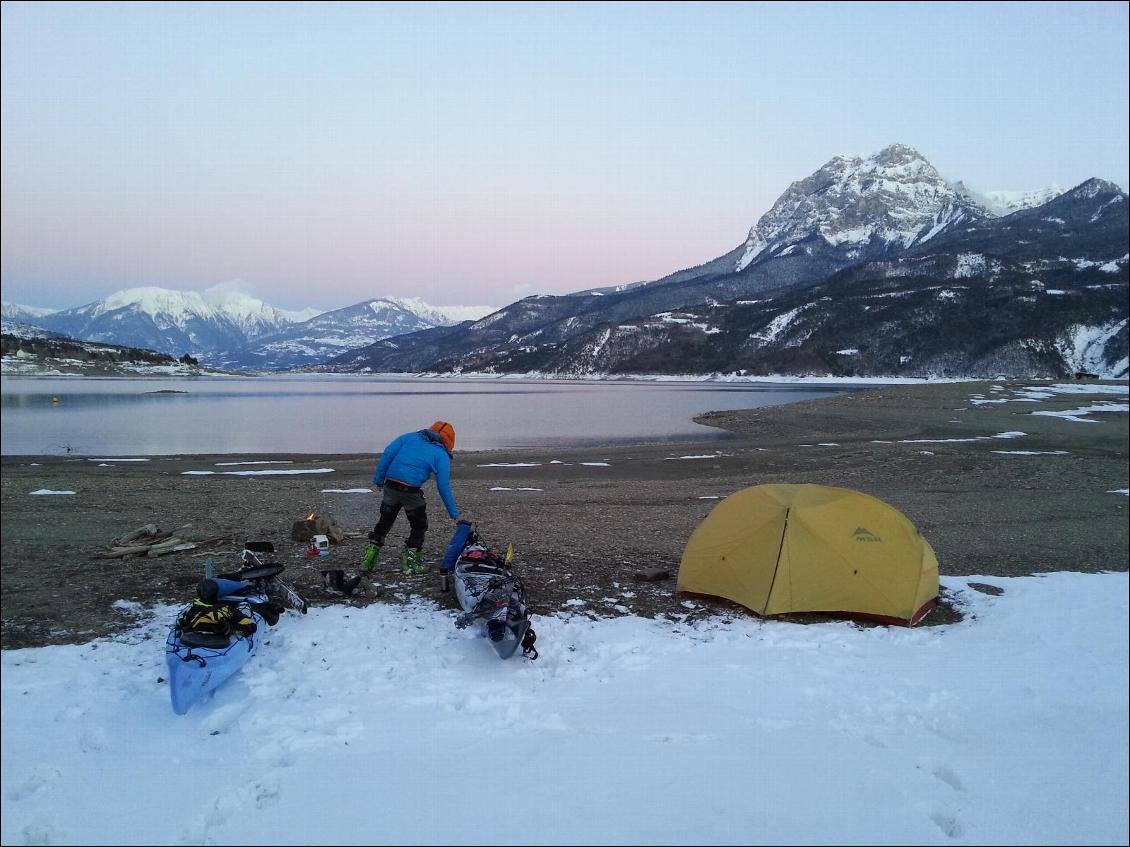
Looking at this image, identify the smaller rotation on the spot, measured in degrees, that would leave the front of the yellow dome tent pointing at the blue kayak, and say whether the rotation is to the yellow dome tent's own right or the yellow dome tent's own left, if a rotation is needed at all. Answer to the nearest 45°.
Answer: approximately 45° to the yellow dome tent's own right

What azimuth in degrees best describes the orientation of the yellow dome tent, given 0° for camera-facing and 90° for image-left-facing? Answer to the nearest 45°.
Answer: approximately 0°
